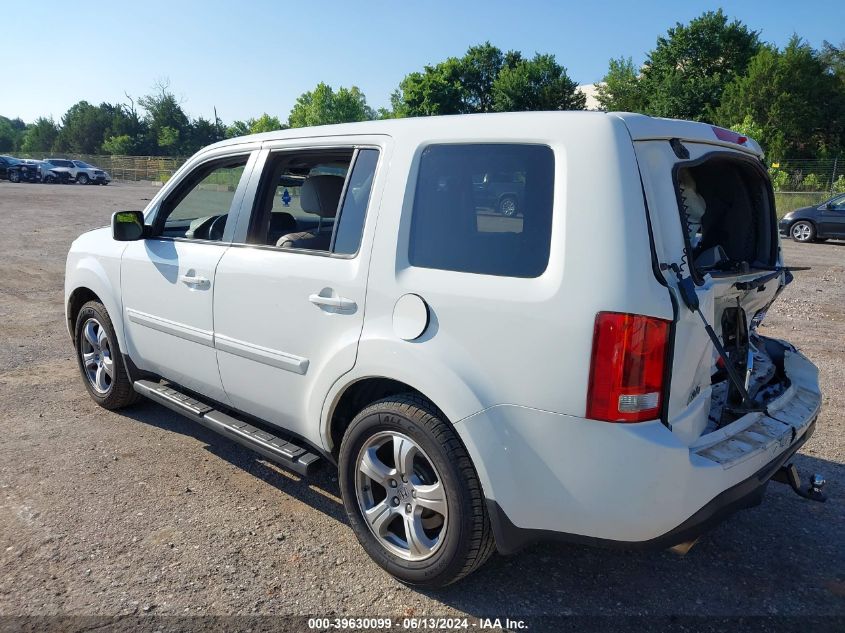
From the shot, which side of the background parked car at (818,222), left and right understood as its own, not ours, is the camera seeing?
left

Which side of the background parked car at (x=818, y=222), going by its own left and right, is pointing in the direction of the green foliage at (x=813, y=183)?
right

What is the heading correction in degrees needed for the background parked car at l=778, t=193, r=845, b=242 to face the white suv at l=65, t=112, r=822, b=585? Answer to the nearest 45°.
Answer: approximately 90° to its left

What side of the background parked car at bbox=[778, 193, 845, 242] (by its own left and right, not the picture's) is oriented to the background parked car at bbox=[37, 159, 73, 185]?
front

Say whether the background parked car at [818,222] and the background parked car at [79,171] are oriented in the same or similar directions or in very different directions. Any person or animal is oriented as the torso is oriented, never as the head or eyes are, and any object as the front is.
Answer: very different directions

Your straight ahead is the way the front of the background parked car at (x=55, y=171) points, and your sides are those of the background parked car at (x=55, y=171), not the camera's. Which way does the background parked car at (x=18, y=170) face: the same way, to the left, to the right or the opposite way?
the same way

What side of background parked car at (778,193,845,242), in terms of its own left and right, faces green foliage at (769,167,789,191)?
right

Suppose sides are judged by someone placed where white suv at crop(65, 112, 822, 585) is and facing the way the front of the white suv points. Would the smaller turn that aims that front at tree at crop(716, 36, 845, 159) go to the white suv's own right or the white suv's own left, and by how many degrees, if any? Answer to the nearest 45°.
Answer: approximately 90° to the white suv's own right

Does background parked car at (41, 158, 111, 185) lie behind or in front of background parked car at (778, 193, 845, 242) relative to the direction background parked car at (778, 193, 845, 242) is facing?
in front

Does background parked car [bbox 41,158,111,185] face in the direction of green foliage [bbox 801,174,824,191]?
yes

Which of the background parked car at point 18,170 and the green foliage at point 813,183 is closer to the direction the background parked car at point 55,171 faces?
the green foliage

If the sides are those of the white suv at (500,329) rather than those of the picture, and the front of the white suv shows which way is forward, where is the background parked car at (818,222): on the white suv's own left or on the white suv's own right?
on the white suv's own right

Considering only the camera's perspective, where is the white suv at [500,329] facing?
facing away from the viewer and to the left of the viewer

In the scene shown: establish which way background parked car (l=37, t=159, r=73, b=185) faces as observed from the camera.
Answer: facing the viewer and to the right of the viewer
